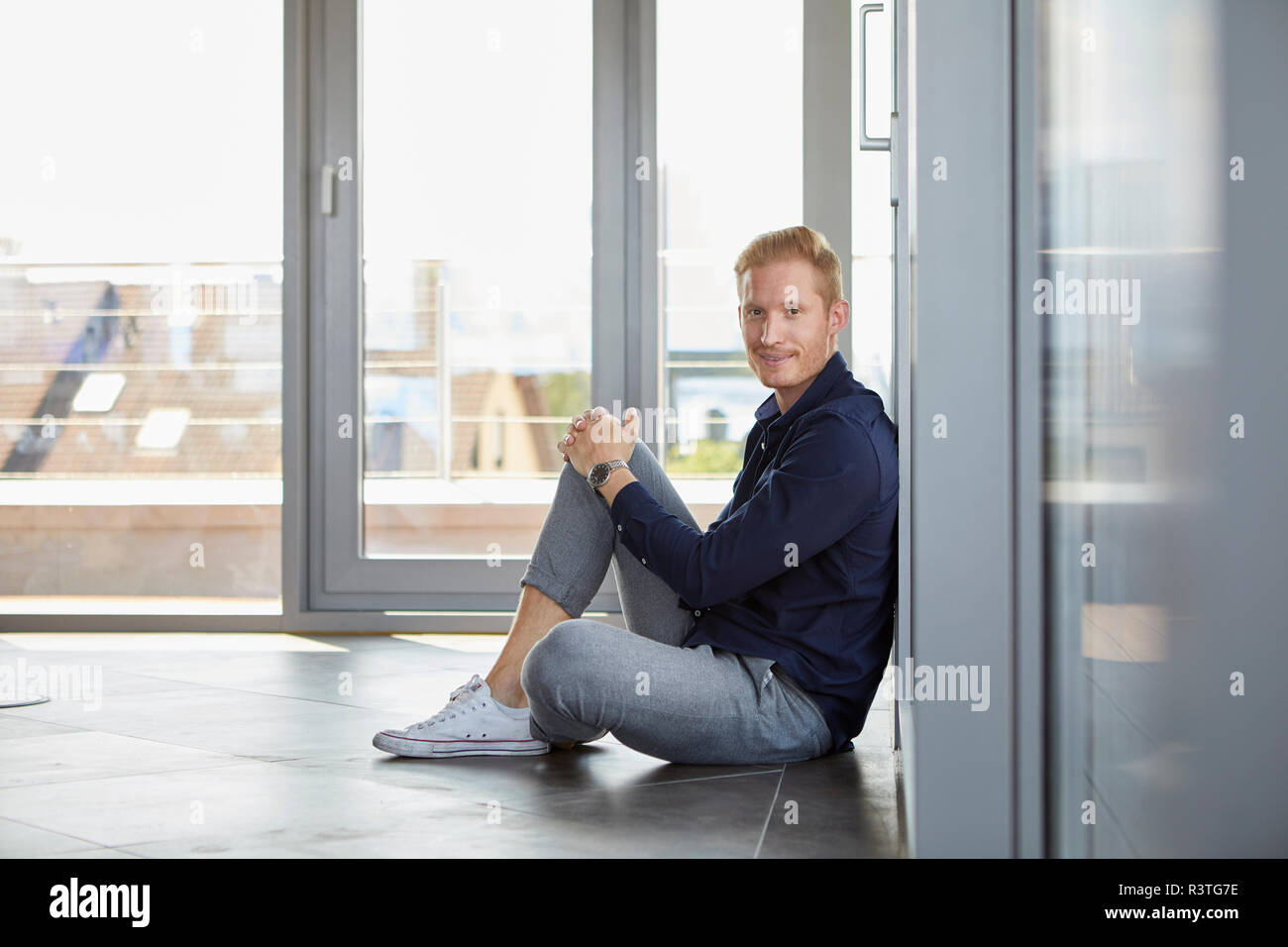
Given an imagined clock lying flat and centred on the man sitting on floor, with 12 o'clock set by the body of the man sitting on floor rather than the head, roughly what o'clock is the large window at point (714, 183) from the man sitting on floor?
The large window is roughly at 3 o'clock from the man sitting on floor.

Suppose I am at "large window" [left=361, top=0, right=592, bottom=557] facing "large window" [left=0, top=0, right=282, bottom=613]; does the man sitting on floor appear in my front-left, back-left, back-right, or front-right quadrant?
back-left

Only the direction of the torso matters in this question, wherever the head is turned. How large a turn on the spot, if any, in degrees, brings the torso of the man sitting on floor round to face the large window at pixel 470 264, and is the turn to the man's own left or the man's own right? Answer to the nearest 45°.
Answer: approximately 90° to the man's own right

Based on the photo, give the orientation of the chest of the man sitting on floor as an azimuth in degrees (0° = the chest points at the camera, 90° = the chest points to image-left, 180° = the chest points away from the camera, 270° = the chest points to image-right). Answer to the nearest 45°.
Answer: approximately 90°
